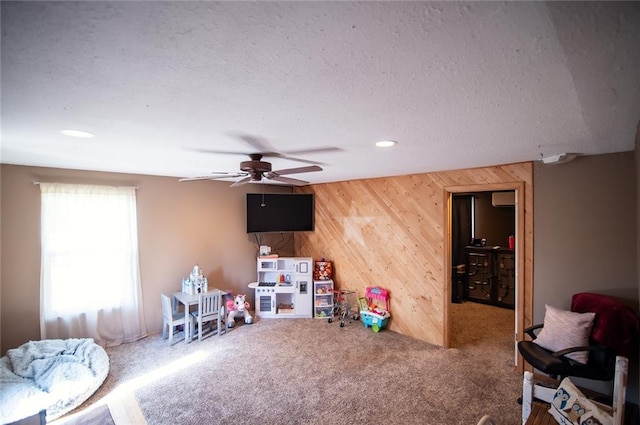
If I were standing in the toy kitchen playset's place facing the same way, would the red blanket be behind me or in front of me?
in front

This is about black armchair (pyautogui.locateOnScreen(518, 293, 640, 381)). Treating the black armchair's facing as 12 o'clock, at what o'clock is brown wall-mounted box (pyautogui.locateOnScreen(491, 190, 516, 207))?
The brown wall-mounted box is roughly at 4 o'clock from the black armchair.

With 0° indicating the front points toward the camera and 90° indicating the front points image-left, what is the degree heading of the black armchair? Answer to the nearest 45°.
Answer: approximately 45°

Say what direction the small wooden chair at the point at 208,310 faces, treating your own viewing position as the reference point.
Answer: facing away from the viewer and to the left of the viewer

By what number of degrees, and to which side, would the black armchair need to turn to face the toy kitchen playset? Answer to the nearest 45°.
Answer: approximately 45° to its right

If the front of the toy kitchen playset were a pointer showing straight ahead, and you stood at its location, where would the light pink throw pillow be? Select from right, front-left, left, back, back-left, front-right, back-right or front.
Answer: front-left

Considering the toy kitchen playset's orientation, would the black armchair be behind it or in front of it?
in front
